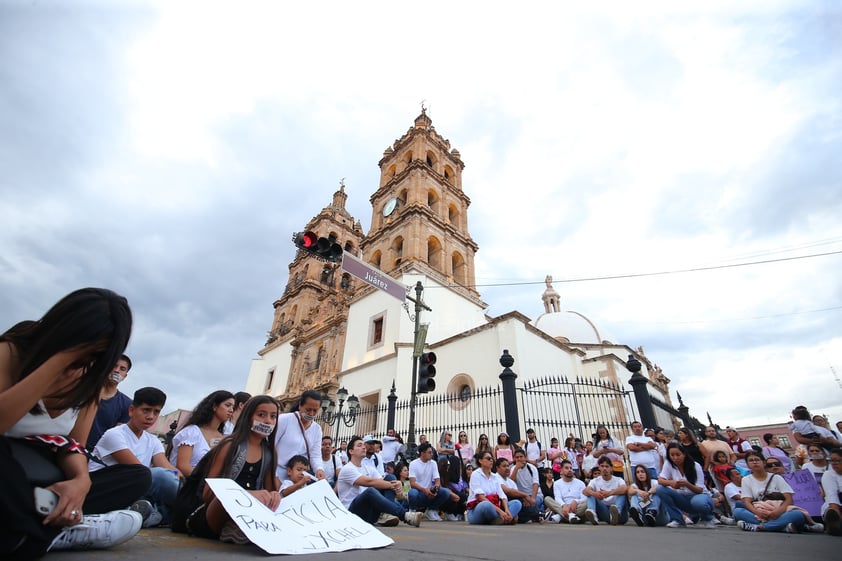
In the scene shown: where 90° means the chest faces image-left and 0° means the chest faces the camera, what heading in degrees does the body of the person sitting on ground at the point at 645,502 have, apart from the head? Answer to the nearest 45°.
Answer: approximately 0°

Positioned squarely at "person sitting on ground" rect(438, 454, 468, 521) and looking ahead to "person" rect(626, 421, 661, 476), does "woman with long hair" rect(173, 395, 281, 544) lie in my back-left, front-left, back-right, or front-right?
back-right

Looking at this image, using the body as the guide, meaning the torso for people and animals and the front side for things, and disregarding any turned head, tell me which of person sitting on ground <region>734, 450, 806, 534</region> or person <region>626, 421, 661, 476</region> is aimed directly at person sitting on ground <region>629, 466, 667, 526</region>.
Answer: person <region>626, 421, 661, 476</region>

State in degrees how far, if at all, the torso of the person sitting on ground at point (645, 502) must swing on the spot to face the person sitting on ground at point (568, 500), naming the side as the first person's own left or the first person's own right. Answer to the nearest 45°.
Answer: approximately 90° to the first person's own right

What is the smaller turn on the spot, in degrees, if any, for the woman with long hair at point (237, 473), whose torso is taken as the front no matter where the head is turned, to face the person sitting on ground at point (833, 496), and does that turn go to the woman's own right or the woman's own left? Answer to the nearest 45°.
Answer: approximately 45° to the woman's own left

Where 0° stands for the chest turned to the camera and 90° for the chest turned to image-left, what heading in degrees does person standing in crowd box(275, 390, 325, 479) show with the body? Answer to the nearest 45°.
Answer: approximately 315°

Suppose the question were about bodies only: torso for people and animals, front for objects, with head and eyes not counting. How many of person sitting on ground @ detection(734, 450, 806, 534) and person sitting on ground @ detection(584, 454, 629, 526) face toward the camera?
2

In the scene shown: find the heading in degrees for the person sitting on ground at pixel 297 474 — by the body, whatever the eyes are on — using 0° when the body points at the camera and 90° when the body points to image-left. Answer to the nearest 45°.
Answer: approximately 315°
